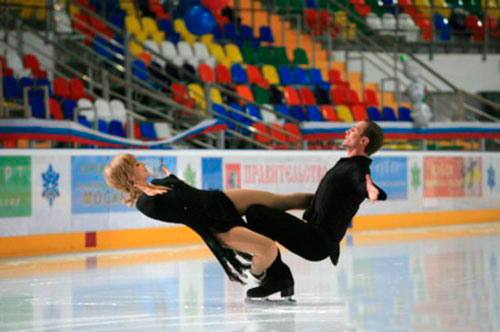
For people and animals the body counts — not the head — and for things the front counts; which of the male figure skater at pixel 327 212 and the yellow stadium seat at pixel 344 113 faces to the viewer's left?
the male figure skater

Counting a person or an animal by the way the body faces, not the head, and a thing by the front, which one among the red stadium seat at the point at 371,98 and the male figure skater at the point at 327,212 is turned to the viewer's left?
the male figure skater

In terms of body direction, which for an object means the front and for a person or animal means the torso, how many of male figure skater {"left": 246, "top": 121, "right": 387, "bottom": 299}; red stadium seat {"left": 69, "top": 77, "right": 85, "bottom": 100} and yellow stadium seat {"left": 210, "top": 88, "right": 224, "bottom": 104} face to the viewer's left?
1

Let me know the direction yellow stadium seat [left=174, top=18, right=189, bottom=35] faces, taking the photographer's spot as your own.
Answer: facing the viewer and to the right of the viewer

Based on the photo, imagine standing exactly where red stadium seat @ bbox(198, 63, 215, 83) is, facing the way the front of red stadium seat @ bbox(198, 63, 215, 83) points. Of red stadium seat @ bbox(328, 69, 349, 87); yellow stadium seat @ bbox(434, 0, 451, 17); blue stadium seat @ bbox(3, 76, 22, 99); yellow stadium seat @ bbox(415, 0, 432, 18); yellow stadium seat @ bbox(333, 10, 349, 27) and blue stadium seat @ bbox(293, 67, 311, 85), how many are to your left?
5

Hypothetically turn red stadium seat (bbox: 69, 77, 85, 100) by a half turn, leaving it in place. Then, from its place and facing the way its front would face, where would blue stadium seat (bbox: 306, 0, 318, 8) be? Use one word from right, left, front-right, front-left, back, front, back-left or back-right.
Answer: right

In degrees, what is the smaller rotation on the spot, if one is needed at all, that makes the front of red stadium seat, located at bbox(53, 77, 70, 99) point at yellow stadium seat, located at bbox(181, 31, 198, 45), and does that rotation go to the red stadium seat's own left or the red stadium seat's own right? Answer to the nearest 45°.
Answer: approximately 90° to the red stadium seat's own left

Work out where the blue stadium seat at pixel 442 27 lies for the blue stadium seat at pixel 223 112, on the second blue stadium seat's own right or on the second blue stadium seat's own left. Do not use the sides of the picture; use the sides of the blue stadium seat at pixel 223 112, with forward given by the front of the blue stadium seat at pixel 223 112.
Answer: on the second blue stadium seat's own left

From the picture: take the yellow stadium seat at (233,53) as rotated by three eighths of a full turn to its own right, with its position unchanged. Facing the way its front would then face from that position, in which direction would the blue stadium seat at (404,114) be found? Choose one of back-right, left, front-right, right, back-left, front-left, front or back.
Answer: back

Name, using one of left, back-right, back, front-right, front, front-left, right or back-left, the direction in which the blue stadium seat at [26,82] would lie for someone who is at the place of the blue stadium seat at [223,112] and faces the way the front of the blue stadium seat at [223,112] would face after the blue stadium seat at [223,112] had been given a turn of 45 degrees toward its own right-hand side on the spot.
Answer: front-right

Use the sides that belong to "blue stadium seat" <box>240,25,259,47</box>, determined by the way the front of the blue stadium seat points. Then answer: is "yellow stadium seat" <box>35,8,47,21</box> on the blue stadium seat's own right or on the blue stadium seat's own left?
on the blue stadium seat's own right

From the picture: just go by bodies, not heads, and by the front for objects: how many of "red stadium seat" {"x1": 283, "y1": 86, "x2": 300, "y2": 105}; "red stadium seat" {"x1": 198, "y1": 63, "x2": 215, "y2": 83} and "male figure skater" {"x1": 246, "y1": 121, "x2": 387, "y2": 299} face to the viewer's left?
1

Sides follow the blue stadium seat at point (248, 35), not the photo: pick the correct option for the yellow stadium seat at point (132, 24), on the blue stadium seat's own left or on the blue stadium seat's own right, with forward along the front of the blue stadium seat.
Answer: on the blue stadium seat's own right

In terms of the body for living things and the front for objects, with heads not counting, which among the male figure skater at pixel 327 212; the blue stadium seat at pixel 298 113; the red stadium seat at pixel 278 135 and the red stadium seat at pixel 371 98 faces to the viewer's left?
the male figure skater
